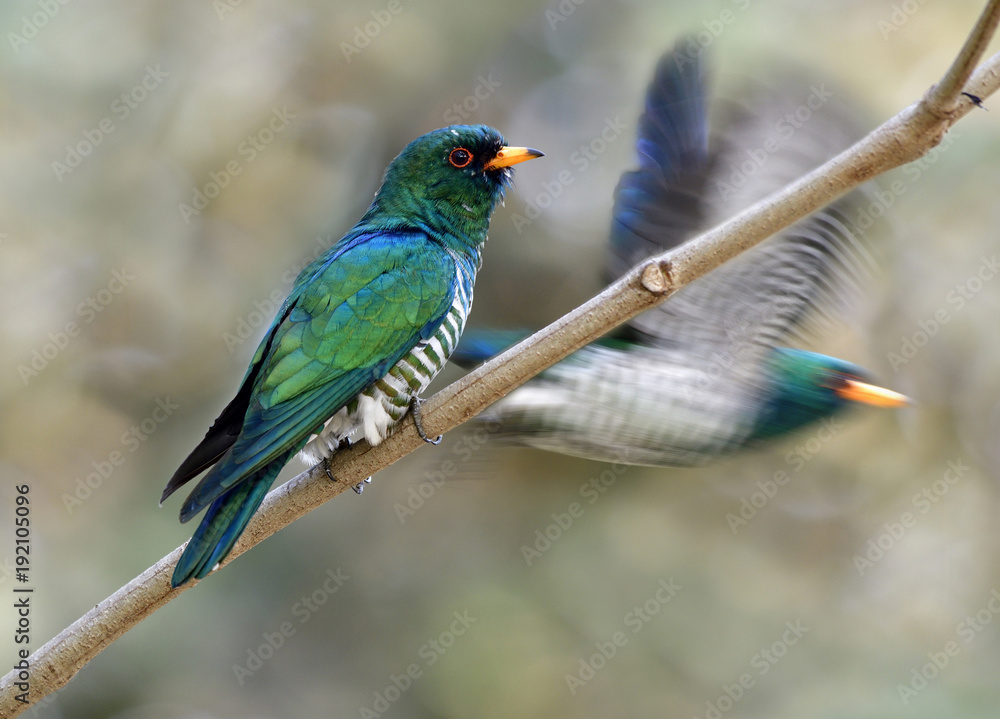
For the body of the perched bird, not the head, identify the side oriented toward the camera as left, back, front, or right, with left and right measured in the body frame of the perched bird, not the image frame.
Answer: right

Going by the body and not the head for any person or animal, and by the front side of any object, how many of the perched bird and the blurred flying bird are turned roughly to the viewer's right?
2

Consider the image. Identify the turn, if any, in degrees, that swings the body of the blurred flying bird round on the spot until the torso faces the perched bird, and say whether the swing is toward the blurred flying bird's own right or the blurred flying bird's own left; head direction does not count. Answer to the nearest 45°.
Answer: approximately 135° to the blurred flying bird's own right

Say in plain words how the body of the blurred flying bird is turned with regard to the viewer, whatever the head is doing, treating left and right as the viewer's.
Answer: facing to the right of the viewer
